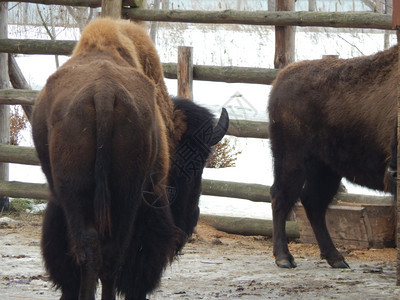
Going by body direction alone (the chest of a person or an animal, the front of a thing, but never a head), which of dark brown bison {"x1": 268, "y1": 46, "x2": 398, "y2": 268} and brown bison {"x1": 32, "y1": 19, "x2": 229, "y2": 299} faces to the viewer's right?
the dark brown bison

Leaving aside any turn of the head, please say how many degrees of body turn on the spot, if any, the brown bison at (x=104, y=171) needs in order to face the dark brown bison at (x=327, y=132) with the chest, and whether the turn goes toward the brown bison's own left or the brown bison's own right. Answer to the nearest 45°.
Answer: approximately 45° to the brown bison's own right

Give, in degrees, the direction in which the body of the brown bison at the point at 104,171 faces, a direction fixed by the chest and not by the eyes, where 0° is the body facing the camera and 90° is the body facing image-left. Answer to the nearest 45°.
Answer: approximately 180°

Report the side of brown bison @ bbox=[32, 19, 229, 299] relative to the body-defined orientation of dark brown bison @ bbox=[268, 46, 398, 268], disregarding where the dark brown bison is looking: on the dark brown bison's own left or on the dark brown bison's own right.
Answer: on the dark brown bison's own right

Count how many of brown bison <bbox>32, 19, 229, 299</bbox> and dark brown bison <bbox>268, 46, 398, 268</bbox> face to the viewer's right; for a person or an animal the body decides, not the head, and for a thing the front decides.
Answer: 1

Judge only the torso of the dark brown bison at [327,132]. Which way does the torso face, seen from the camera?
to the viewer's right

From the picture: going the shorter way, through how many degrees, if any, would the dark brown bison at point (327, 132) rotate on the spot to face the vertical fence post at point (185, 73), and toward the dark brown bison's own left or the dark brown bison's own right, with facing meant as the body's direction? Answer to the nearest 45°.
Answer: approximately 135° to the dark brown bison's own left

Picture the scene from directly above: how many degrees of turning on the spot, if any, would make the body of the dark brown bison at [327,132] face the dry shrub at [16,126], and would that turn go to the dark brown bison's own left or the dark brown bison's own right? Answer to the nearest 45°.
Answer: approximately 135° to the dark brown bison's own left

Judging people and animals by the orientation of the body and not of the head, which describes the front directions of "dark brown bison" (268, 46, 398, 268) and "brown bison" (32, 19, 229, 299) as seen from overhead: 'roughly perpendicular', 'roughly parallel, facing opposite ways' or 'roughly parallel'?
roughly perpendicular
